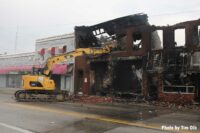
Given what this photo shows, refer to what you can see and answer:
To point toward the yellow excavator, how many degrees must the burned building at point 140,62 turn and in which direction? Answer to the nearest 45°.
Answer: approximately 45° to its right

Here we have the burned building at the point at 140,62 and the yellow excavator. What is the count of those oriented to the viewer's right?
1

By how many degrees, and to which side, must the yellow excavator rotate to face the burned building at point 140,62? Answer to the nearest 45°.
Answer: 0° — it already faces it

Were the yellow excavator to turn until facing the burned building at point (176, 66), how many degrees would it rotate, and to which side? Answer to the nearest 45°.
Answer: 0° — it already faces it

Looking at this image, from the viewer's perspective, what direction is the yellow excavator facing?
to the viewer's right
